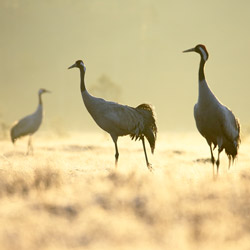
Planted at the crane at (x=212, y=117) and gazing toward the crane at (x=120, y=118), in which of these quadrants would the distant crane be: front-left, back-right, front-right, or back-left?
front-right

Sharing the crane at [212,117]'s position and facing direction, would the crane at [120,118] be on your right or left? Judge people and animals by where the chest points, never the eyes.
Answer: on your right

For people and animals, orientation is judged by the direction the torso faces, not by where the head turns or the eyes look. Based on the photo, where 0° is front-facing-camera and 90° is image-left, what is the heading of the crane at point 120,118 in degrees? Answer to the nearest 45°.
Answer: approximately 90°

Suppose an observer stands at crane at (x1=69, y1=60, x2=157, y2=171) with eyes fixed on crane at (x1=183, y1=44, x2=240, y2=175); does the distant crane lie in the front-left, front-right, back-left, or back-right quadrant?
back-left

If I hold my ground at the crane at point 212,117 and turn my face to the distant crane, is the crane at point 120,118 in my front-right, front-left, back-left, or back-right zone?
front-left

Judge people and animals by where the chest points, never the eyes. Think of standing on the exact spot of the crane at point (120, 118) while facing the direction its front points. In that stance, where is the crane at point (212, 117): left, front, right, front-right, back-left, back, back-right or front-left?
back-left

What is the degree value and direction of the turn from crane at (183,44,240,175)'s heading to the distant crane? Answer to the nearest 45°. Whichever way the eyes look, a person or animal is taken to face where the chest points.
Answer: approximately 90° to its right

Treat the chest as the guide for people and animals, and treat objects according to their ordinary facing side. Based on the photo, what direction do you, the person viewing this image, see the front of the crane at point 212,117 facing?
facing the viewer and to the left of the viewer

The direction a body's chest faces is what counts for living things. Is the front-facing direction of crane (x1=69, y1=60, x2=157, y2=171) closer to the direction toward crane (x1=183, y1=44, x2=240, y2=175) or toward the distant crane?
the distant crane

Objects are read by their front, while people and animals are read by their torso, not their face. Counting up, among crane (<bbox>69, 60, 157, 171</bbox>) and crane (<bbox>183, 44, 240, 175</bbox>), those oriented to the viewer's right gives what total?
0

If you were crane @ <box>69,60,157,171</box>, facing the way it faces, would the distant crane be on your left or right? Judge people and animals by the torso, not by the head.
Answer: on your right
